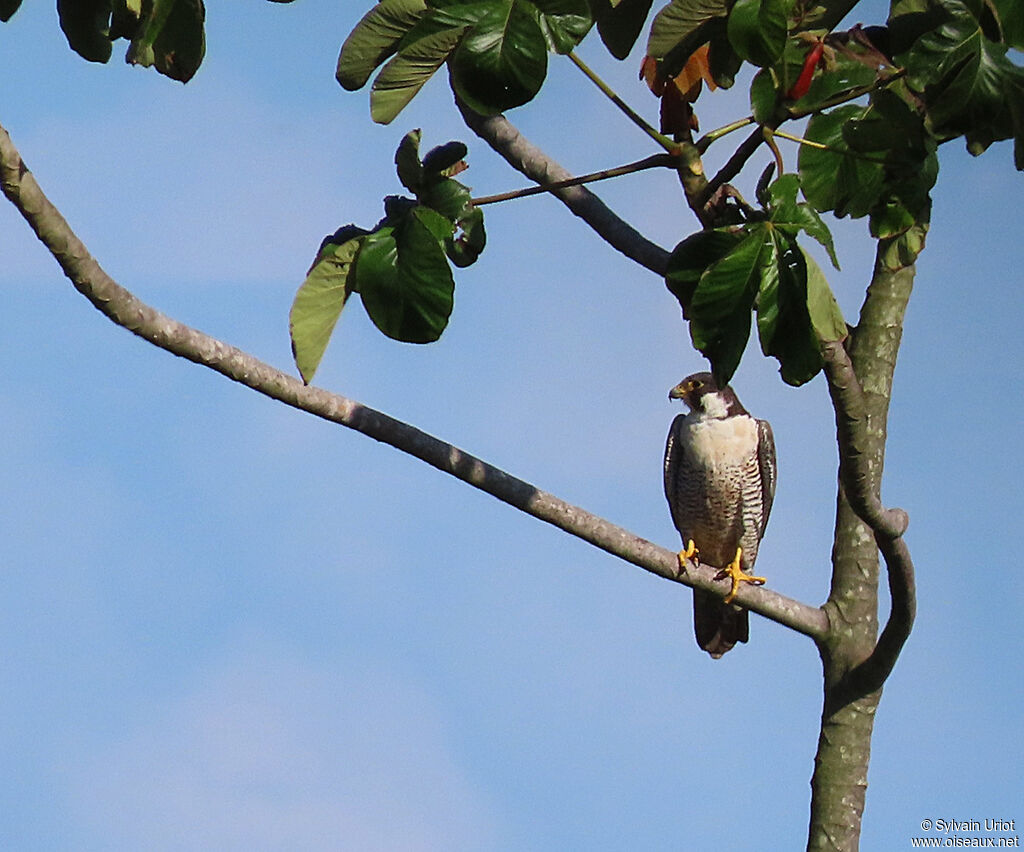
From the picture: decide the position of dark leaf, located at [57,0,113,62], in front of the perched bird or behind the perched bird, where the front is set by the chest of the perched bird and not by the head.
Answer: in front

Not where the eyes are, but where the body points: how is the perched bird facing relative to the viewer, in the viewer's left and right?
facing the viewer
